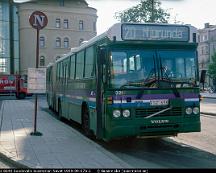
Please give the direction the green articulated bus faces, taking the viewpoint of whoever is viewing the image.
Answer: facing the viewer and to the right of the viewer
